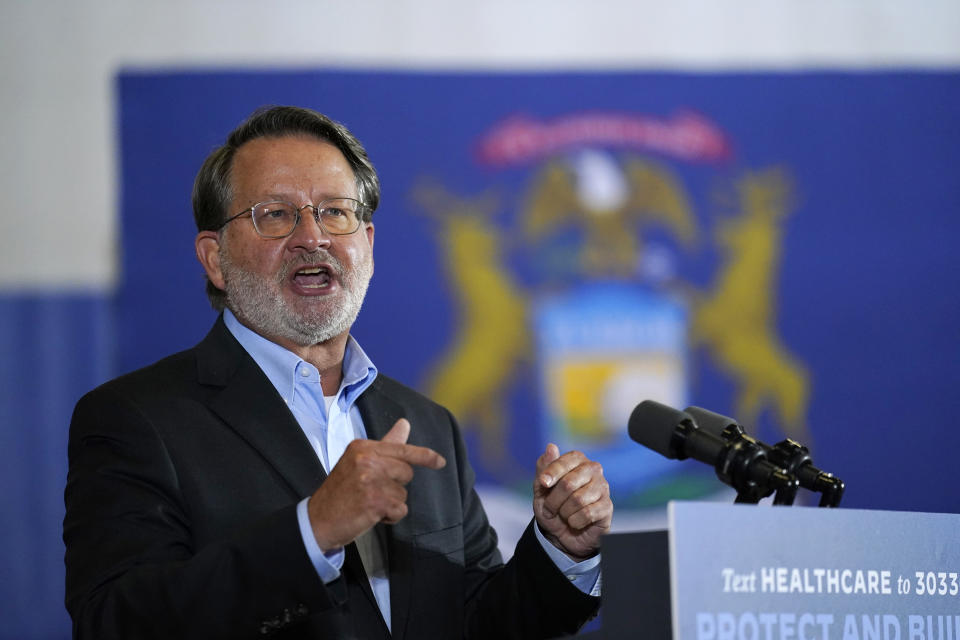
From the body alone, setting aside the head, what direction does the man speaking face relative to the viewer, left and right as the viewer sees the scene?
facing the viewer and to the right of the viewer

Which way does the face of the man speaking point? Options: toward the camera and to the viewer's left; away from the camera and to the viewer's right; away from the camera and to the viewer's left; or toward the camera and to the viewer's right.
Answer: toward the camera and to the viewer's right

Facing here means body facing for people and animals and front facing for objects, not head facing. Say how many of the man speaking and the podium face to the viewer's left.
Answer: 0

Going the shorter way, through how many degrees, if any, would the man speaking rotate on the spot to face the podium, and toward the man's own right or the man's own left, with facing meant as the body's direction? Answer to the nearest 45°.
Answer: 0° — they already face it

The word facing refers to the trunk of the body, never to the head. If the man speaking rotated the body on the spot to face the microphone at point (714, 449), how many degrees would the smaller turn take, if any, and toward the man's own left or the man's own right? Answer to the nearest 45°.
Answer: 0° — they already face it
